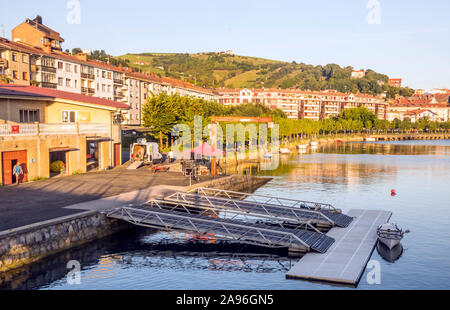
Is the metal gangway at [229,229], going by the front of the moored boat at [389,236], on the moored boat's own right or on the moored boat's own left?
on the moored boat's own right

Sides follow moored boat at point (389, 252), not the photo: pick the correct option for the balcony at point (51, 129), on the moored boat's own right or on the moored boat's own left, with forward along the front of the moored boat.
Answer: on the moored boat's own right

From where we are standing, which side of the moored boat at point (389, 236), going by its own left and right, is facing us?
front

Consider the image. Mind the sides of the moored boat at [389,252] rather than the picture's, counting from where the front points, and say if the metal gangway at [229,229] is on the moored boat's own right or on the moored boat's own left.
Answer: on the moored boat's own right

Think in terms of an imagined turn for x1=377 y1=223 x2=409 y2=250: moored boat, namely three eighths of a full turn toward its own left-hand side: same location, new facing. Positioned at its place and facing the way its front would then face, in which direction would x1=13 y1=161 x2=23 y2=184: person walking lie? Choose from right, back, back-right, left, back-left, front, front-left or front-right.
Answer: back-left

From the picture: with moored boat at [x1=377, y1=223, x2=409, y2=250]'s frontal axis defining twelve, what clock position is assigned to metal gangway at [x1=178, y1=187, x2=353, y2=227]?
The metal gangway is roughly at 4 o'clock from the moored boat.

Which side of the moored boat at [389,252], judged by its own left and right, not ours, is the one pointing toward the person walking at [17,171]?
right

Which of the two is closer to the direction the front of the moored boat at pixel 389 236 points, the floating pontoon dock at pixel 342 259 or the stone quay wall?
the floating pontoon dock

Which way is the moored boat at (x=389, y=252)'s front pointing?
toward the camera

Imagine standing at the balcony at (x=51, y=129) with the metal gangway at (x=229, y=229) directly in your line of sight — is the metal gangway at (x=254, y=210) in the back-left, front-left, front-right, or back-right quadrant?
front-left

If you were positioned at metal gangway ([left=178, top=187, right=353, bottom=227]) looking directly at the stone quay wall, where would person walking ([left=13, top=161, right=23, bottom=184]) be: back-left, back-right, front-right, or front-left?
front-right
